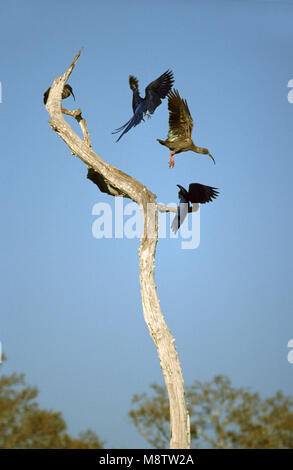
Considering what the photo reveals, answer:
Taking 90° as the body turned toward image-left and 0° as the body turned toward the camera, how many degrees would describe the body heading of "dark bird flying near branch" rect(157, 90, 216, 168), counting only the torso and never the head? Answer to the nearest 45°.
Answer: approximately 270°
